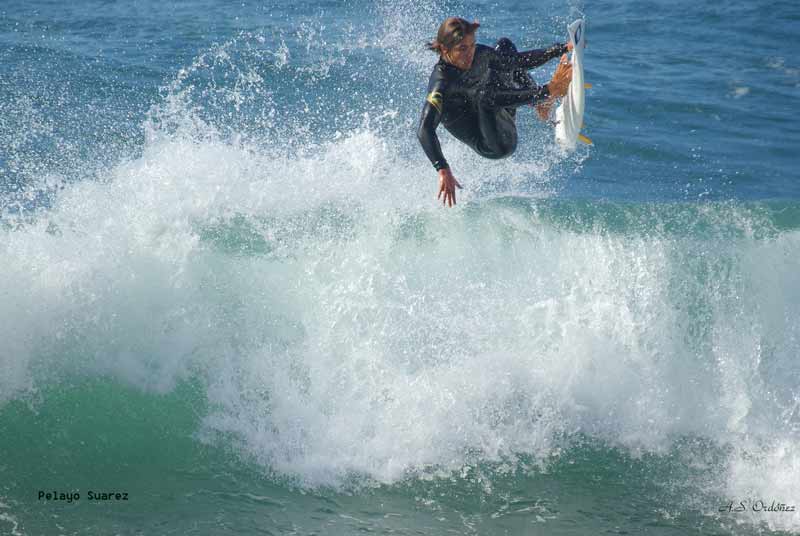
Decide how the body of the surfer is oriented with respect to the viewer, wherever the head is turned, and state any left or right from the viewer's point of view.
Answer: facing the viewer and to the right of the viewer
